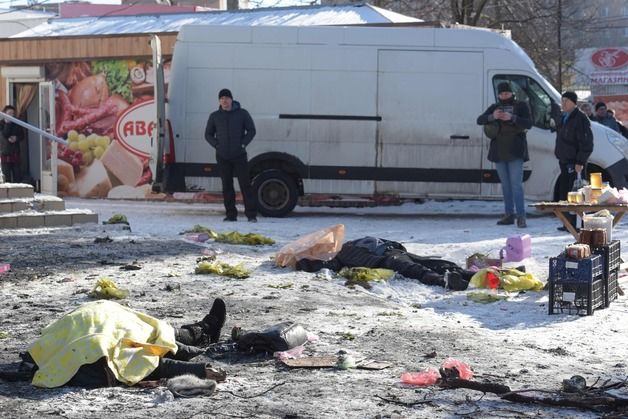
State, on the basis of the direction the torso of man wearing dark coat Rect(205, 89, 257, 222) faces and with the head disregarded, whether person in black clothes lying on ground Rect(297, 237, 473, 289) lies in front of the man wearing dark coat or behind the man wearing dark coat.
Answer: in front

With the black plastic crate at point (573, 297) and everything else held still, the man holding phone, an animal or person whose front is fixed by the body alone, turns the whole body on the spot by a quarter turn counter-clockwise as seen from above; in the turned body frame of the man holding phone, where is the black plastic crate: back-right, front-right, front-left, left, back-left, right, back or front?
right

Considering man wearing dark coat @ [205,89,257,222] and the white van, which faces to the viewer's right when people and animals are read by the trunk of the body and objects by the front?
the white van

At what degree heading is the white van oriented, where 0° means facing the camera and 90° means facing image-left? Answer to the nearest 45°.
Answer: approximately 270°

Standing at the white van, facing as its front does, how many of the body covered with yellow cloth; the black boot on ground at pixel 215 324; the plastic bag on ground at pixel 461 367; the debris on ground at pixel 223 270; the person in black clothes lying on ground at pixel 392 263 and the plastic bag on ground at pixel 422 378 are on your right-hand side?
6

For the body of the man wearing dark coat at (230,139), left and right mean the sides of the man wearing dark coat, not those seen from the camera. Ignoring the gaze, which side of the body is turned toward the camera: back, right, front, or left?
front

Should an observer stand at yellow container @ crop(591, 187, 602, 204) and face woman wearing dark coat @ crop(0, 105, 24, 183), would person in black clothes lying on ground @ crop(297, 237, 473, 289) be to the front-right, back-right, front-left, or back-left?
front-left

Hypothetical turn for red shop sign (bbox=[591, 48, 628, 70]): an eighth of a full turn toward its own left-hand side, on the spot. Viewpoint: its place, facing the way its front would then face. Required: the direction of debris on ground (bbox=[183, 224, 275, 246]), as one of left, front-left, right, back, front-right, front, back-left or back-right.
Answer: front-right

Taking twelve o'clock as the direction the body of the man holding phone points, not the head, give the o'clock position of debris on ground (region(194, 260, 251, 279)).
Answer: The debris on ground is roughly at 1 o'clock from the man holding phone.

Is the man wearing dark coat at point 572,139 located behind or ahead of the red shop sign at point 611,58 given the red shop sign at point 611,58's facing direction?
ahead

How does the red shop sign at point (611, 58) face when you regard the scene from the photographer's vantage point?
facing the viewer

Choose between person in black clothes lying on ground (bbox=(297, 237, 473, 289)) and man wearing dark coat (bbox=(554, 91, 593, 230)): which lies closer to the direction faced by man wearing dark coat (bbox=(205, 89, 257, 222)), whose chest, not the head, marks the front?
the person in black clothes lying on ground

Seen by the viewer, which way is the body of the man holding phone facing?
toward the camera

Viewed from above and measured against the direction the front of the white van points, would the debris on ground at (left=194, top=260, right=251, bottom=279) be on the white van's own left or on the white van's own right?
on the white van's own right
